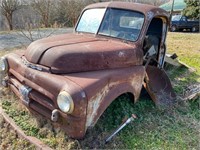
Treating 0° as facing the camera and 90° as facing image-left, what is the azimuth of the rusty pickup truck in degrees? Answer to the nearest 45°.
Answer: approximately 45°

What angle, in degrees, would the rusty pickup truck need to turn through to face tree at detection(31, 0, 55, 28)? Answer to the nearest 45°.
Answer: approximately 135° to its right

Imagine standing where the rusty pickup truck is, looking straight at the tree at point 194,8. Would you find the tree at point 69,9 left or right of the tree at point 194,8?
left

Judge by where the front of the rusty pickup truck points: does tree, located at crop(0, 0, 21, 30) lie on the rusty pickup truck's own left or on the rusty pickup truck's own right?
on the rusty pickup truck's own right

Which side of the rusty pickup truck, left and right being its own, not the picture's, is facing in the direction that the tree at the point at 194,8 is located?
back

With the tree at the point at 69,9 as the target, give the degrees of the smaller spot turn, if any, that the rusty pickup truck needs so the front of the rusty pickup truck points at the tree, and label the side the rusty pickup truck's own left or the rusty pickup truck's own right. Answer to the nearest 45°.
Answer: approximately 135° to the rusty pickup truck's own right
